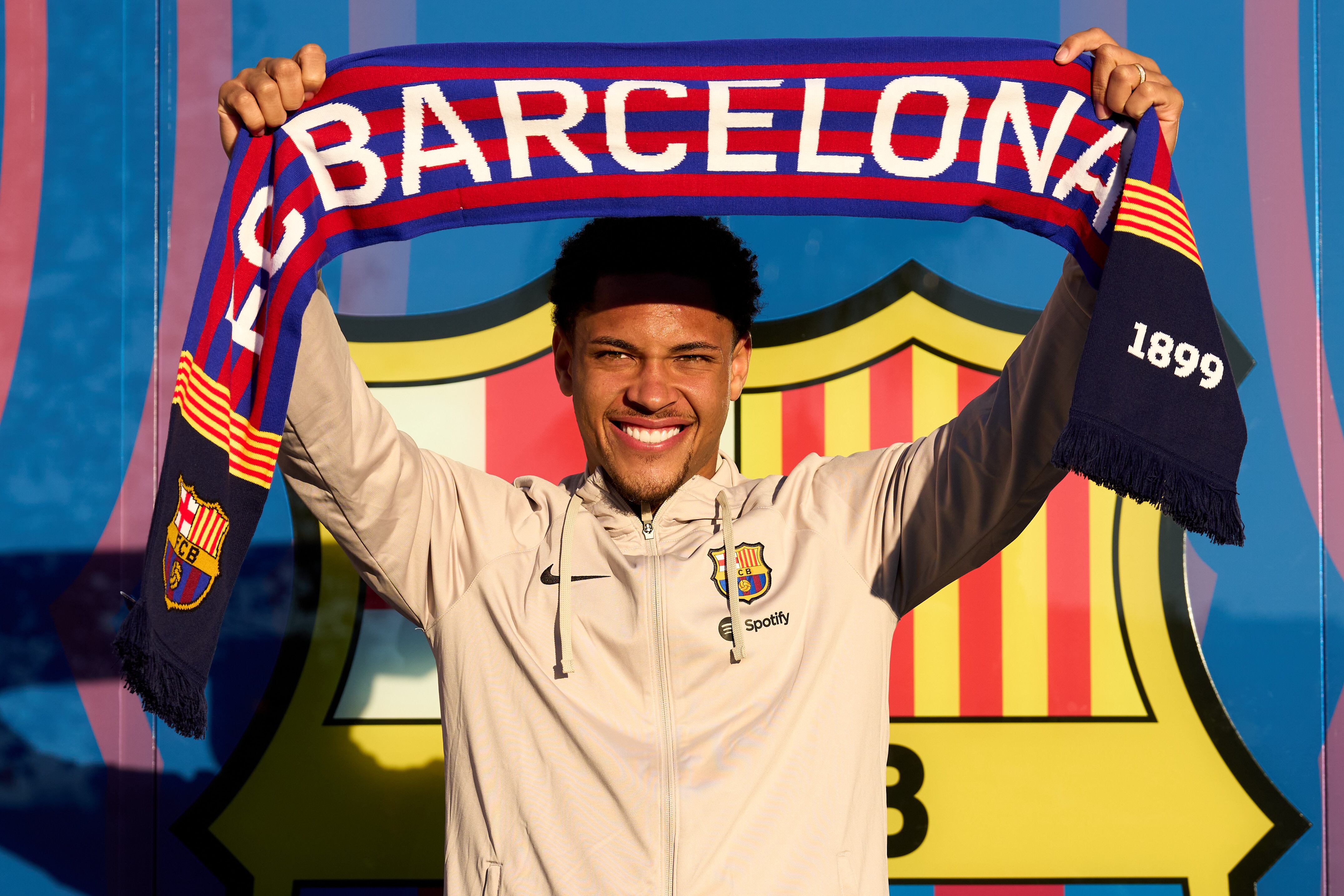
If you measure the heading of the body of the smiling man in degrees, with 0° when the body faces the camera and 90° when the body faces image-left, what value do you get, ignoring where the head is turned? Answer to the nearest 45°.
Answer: approximately 0°
